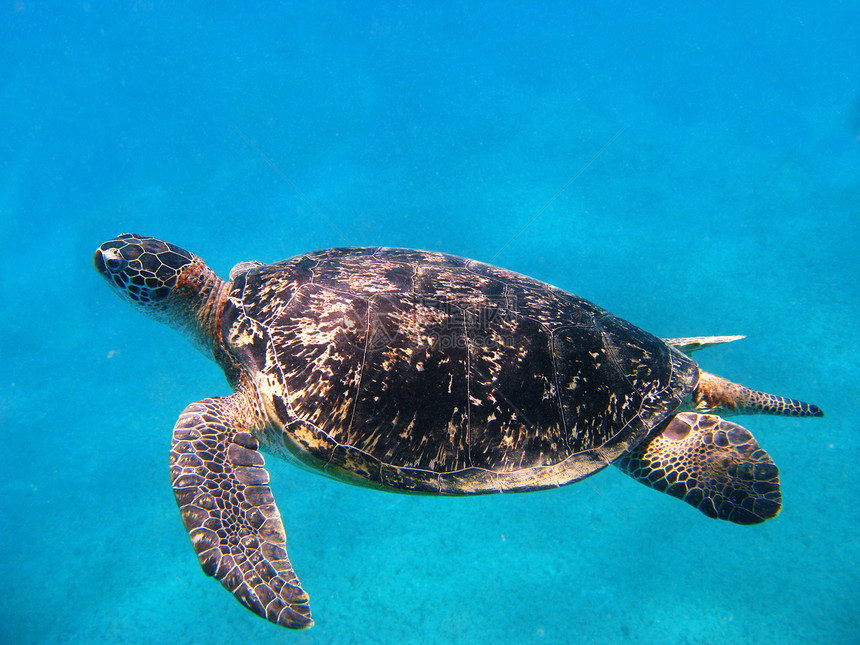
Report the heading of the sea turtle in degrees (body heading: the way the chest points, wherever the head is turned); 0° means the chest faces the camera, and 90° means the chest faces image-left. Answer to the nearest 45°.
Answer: approximately 90°
